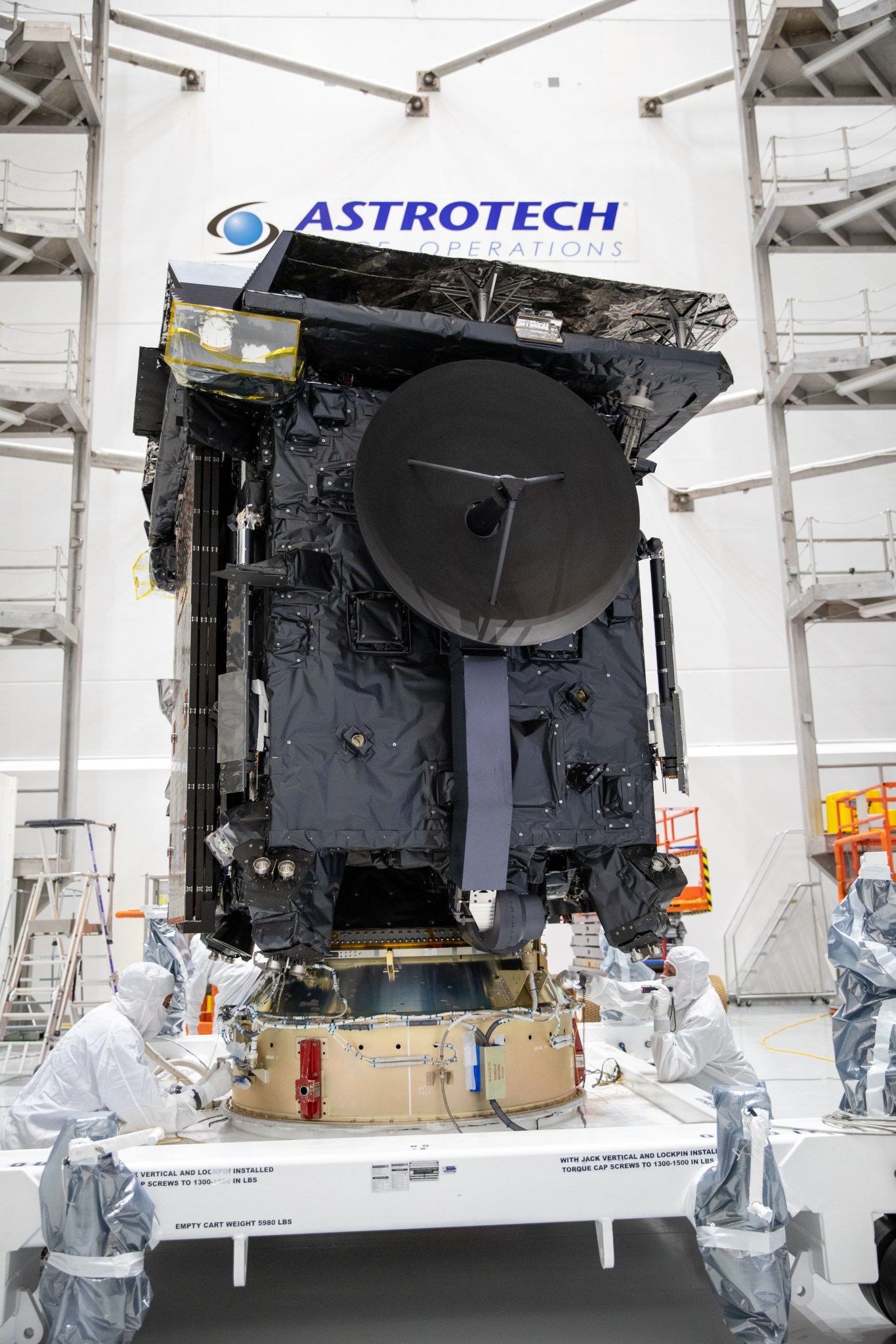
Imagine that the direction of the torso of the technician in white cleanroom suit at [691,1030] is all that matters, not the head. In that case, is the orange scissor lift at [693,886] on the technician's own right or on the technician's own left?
on the technician's own right

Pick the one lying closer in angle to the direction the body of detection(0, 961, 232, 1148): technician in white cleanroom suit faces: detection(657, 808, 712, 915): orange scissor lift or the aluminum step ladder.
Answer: the orange scissor lift

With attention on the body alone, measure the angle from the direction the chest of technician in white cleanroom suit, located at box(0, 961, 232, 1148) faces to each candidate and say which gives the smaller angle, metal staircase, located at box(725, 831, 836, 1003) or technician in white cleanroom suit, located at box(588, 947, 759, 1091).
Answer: the technician in white cleanroom suit

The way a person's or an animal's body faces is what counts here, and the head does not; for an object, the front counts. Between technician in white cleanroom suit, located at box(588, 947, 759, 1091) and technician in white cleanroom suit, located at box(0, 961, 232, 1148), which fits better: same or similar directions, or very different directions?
very different directions

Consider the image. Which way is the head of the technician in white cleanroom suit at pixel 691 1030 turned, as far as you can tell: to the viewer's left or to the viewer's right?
to the viewer's left

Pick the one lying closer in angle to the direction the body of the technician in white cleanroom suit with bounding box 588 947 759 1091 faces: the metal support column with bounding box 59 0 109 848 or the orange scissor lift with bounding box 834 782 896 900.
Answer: the metal support column

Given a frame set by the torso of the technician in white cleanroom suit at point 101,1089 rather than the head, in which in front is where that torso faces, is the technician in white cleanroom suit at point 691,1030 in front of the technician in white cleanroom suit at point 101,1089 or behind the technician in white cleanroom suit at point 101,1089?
in front

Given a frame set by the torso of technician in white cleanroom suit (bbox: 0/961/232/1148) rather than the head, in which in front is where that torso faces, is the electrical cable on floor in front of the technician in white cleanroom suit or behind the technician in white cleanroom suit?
in front

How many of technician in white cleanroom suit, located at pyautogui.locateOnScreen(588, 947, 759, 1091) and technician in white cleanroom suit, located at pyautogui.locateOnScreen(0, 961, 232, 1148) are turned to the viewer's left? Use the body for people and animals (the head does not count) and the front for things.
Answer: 1

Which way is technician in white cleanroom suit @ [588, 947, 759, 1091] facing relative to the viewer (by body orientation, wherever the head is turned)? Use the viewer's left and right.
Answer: facing to the left of the viewer

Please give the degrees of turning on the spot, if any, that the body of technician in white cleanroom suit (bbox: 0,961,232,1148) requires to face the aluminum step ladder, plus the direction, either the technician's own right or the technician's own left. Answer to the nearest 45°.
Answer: approximately 90° to the technician's own left

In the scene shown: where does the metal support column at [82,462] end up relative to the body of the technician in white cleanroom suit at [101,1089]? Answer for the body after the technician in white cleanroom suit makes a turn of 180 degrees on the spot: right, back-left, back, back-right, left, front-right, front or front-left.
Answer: right

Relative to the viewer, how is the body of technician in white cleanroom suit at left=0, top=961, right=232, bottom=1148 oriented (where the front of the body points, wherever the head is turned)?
to the viewer's right
